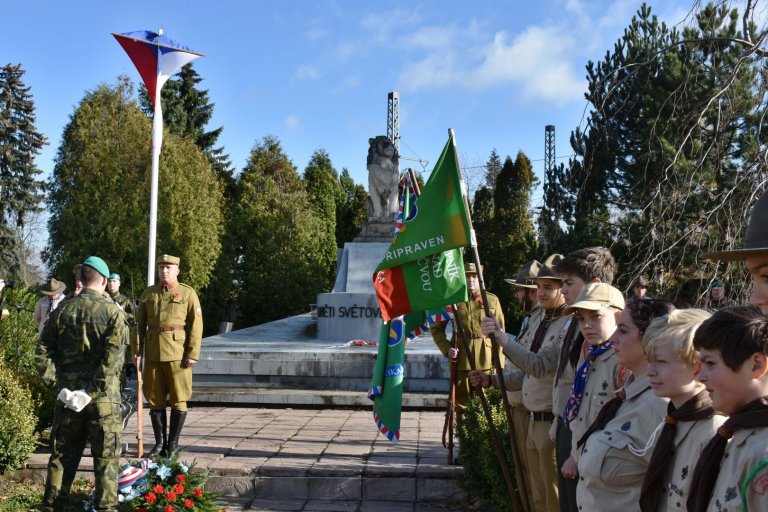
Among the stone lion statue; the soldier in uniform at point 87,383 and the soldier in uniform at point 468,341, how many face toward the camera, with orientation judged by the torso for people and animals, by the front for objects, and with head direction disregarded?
2

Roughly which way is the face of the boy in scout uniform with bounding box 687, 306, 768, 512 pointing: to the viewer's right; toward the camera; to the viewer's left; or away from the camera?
to the viewer's left

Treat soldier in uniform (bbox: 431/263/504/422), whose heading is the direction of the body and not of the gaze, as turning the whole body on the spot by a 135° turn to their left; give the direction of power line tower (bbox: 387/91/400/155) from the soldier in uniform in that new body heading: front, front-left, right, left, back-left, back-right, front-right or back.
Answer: front-left

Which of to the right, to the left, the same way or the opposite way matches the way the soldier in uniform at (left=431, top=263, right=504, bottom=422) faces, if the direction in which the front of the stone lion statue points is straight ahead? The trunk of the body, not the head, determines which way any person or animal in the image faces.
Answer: the same way

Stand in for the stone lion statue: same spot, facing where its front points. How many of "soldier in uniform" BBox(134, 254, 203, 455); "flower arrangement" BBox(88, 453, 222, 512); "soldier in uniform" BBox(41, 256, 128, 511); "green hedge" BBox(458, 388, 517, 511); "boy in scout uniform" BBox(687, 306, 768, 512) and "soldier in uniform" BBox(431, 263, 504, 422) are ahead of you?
6

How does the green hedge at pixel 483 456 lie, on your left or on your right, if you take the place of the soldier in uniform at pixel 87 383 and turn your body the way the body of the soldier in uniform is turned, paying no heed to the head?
on your right

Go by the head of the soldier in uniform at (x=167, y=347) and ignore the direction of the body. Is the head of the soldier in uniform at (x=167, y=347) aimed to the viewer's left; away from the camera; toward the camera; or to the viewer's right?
toward the camera

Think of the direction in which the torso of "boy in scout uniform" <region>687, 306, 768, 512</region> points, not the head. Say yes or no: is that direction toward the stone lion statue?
no

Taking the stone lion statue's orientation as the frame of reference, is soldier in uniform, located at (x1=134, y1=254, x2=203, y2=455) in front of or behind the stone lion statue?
in front

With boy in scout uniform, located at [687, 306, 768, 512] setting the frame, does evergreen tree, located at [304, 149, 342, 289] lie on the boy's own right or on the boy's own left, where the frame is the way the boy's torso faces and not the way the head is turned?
on the boy's own right

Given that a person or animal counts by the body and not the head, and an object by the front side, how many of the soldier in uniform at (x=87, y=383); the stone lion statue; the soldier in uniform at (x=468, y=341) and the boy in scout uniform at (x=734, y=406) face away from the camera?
1

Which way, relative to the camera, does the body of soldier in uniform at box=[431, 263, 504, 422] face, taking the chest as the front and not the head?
toward the camera

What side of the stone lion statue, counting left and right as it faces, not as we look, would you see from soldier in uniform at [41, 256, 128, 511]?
front

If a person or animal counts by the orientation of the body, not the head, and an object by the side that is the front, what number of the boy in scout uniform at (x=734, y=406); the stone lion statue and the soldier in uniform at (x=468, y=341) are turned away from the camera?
0

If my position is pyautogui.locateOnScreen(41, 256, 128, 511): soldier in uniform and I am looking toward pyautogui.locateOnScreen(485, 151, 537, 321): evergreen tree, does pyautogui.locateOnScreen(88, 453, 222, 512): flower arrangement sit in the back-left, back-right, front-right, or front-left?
front-right

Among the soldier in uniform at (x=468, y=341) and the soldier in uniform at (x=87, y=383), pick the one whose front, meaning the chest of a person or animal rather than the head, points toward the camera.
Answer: the soldier in uniform at (x=468, y=341)

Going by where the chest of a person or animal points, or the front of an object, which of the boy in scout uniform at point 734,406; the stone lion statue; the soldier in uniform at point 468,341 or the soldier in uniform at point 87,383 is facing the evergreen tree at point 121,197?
the soldier in uniform at point 87,383

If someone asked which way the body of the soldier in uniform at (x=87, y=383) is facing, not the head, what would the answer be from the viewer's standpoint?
away from the camera

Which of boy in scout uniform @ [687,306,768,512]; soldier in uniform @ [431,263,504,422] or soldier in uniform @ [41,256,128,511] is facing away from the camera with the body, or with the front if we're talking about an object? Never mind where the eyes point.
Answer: soldier in uniform @ [41,256,128,511]

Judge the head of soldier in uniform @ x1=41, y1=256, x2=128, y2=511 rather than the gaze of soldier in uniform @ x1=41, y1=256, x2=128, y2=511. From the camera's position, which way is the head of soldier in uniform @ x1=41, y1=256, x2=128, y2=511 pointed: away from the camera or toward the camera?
away from the camera

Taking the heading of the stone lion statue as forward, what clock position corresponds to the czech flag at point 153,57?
The czech flag is roughly at 1 o'clock from the stone lion statue.
